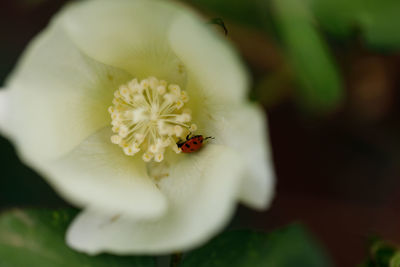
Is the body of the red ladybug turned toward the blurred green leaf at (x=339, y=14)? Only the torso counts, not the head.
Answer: no
